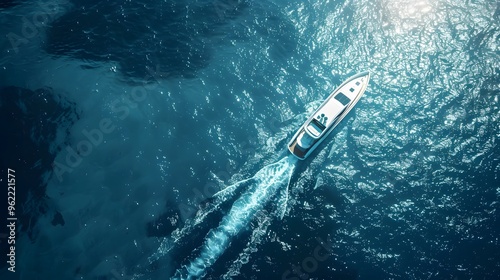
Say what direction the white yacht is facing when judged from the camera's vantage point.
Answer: facing away from the viewer and to the right of the viewer
